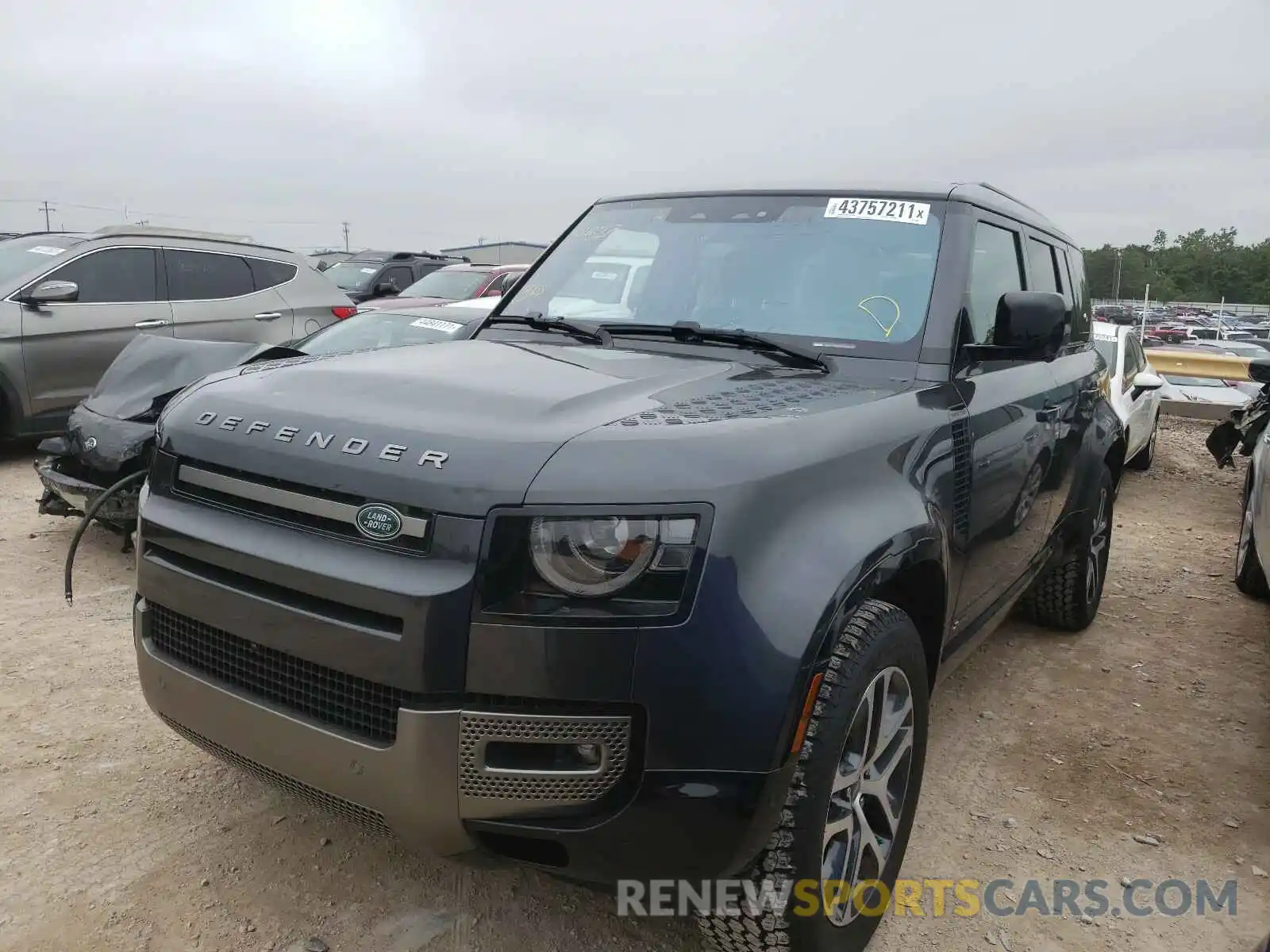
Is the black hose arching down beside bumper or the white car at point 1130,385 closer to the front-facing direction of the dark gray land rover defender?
the black hose arching down beside bumper

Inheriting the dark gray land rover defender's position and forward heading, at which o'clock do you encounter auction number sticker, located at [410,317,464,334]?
The auction number sticker is roughly at 4 o'clock from the dark gray land rover defender.

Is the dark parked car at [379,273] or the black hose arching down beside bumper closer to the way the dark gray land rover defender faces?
the black hose arching down beside bumper

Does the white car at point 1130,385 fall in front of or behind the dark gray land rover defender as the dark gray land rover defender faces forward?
behind

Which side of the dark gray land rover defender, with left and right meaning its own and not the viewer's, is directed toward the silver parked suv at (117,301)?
right

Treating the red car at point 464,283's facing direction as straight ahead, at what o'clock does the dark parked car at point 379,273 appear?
The dark parked car is roughly at 4 o'clock from the red car.
